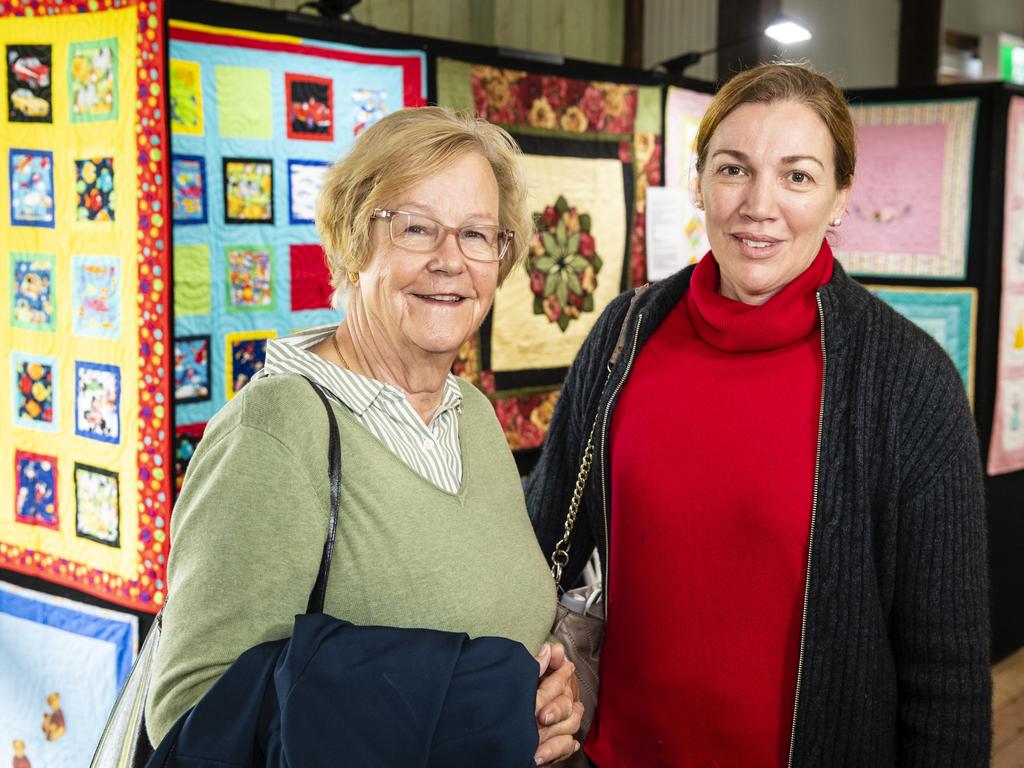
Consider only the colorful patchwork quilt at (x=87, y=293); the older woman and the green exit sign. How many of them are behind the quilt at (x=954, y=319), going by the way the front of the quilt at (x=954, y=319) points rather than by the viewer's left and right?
1

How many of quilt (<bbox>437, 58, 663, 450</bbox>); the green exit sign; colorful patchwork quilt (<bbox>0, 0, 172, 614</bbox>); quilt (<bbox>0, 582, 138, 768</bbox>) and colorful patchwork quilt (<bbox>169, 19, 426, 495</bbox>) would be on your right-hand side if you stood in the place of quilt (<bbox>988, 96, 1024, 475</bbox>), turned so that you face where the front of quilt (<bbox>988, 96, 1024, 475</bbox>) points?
4

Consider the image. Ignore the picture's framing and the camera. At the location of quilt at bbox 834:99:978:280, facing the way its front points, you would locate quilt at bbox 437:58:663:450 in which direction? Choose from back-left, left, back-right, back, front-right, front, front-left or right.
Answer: front-right

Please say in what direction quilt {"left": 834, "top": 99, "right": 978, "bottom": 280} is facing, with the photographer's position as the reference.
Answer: facing the viewer

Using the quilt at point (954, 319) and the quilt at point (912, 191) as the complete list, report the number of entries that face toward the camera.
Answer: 2

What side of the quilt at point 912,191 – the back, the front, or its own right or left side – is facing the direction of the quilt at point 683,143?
right

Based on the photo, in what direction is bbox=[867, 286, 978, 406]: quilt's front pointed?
toward the camera

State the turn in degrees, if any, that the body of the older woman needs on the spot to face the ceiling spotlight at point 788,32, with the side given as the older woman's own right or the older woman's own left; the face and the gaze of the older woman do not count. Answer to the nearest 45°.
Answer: approximately 90° to the older woman's own left

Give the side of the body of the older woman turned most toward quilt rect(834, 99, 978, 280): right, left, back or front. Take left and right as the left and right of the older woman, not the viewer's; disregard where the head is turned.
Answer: left
